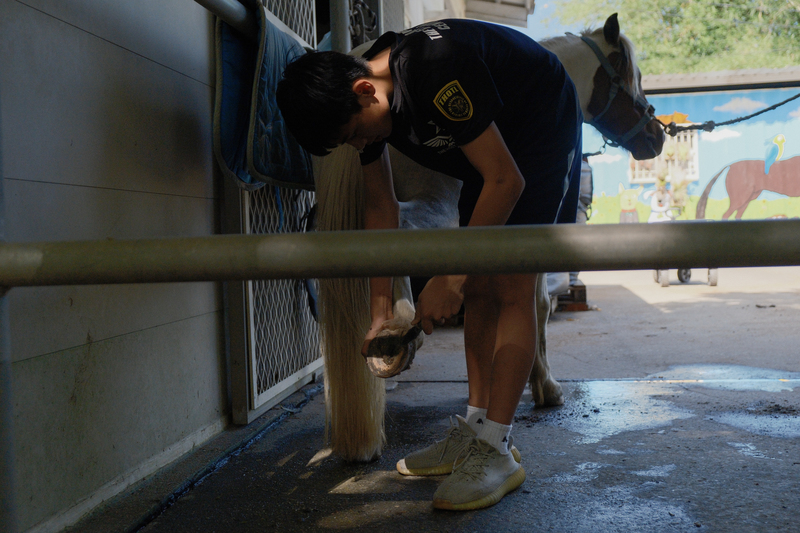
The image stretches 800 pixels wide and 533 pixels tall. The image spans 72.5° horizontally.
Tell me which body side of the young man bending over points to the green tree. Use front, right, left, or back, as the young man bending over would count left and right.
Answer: back

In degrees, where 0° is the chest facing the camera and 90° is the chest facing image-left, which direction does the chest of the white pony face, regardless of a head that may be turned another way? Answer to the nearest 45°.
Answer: approximately 225°

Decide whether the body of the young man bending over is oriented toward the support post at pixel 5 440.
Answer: yes

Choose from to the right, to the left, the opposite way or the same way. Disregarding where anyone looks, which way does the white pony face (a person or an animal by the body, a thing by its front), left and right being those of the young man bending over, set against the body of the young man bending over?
the opposite way

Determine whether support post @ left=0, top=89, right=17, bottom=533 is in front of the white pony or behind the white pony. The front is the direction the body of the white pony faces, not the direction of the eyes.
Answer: behind

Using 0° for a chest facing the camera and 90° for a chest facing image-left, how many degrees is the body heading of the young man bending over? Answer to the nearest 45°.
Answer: approximately 45°

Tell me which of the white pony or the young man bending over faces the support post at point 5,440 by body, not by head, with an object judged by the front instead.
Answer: the young man bending over
